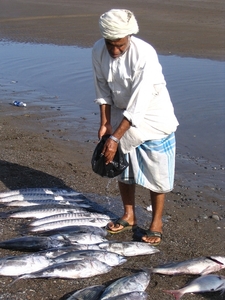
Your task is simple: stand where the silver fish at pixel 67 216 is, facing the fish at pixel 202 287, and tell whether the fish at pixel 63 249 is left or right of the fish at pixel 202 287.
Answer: right

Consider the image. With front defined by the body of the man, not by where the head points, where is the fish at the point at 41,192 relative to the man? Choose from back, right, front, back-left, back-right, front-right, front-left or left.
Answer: right

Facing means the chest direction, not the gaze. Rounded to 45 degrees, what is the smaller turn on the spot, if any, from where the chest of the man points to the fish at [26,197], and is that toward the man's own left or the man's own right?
approximately 90° to the man's own right

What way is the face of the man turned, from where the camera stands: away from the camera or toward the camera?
toward the camera

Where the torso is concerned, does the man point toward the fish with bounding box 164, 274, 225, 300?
no

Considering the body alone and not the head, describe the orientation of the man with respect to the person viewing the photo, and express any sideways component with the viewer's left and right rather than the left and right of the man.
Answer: facing the viewer and to the left of the viewer

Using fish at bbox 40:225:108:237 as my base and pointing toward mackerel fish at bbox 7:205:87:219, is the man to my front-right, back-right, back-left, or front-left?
back-right
